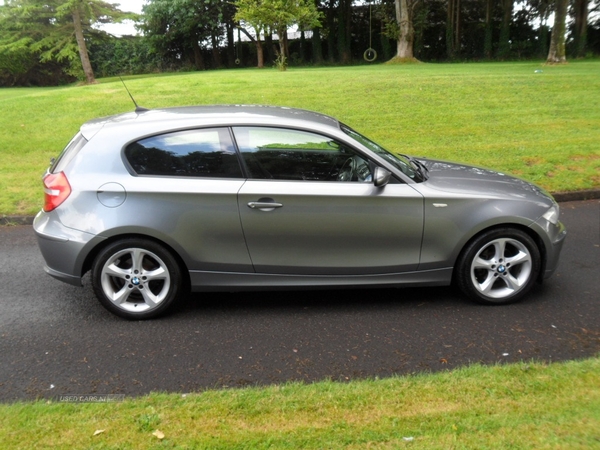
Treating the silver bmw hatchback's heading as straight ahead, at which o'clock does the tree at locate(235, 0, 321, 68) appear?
The tree is roughly at 9 o'clock from the silver bmw hatchback.

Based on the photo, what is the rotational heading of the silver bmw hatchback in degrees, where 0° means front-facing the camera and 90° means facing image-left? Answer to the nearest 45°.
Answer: approximately 270°

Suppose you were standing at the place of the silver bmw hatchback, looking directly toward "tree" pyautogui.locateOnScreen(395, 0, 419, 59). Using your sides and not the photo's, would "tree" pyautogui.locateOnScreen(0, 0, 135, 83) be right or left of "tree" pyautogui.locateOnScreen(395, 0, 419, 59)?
left

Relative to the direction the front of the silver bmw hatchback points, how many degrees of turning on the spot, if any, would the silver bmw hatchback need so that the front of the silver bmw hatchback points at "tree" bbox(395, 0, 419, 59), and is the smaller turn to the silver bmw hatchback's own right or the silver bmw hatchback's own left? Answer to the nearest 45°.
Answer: approximately 90° to the silver bmw hatchback's own left

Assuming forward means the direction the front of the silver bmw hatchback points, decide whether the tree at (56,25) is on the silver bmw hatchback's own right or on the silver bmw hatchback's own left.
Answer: on the silver bmw hatchback's own left

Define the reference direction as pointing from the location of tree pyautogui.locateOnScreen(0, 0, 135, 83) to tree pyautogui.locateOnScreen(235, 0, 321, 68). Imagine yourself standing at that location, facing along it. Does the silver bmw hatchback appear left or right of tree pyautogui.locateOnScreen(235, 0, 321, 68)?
right
